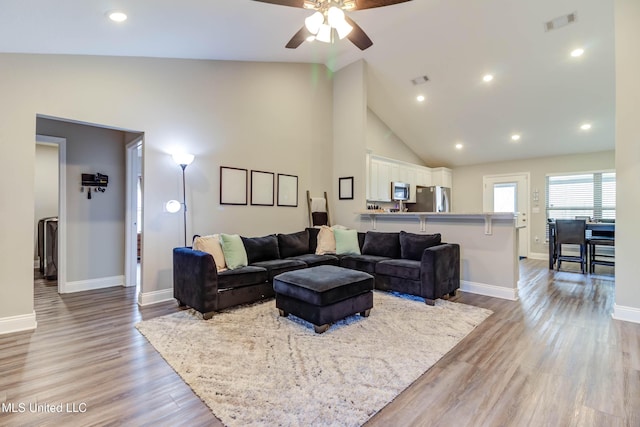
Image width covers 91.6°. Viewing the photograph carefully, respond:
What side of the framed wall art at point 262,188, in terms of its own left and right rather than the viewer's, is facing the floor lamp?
right

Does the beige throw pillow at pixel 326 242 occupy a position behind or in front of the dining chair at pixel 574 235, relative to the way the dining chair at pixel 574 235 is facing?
behind

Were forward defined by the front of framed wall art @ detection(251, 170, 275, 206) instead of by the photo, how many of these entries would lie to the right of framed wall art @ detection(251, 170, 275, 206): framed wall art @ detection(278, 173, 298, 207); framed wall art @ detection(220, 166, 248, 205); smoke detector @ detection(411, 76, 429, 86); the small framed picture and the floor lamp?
2

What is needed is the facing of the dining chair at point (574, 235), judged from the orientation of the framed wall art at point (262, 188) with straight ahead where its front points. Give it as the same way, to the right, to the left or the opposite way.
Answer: to the left

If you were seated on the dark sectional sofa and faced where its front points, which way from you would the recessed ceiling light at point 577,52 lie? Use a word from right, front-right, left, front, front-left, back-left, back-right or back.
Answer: left

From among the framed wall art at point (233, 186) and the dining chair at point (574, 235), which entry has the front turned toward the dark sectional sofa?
the framed wall art

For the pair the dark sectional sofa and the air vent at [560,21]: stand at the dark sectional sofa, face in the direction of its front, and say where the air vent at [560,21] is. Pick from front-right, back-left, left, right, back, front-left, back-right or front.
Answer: left

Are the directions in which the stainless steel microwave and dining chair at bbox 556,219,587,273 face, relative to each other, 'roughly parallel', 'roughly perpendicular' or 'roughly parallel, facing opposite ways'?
roughly perpendicular

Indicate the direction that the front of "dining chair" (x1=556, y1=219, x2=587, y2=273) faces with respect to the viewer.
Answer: facing away from the viewer

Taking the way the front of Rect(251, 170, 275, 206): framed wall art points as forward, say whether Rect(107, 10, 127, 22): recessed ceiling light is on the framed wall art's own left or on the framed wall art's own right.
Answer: on the framed wall art's own right

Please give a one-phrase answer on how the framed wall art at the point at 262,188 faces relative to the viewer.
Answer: facing the viewer and to the right of the viewer

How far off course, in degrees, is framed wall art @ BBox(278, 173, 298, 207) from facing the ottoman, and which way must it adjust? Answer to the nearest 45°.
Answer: approximately 45° to its right

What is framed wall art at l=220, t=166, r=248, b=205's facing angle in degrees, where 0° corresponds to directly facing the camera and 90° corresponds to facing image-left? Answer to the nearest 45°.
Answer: approximately 315°

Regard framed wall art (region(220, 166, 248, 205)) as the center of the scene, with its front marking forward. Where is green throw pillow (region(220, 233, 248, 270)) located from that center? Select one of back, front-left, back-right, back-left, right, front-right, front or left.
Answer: front-right

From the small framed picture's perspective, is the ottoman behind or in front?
in front
